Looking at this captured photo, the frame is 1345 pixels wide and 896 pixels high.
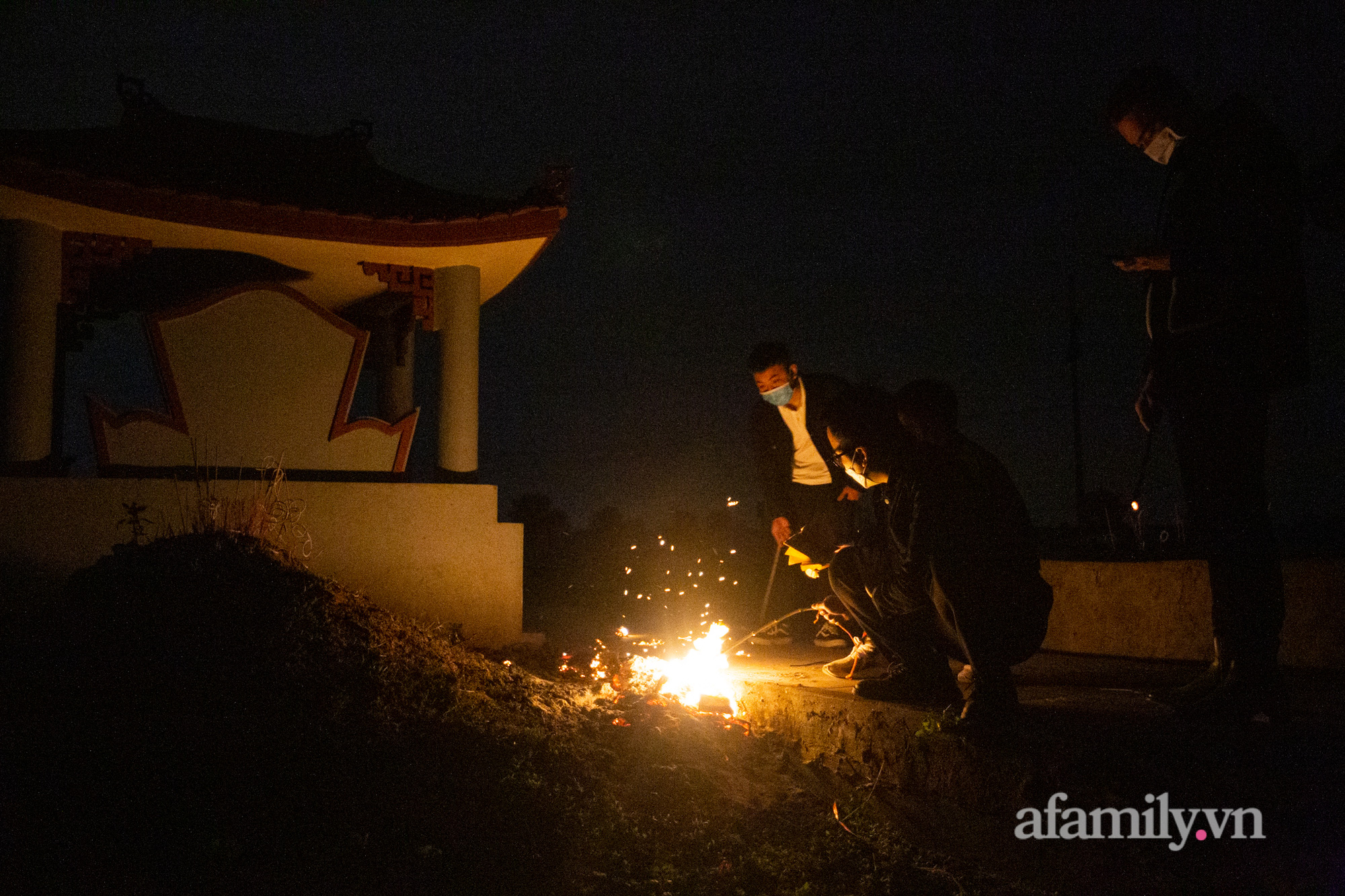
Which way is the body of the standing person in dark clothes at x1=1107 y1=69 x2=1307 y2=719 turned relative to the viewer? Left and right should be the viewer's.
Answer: facing to the left of the viewer

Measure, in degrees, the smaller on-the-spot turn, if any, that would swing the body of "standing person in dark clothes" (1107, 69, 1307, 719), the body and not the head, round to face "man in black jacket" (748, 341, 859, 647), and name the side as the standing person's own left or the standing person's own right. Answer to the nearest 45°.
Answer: approximately 45° to the standing person's own right

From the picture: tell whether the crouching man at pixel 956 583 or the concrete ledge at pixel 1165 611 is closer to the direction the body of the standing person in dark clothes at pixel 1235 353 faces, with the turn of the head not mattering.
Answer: the crouching man

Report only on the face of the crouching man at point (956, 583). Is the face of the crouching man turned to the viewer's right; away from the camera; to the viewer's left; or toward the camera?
to the viewer's left
